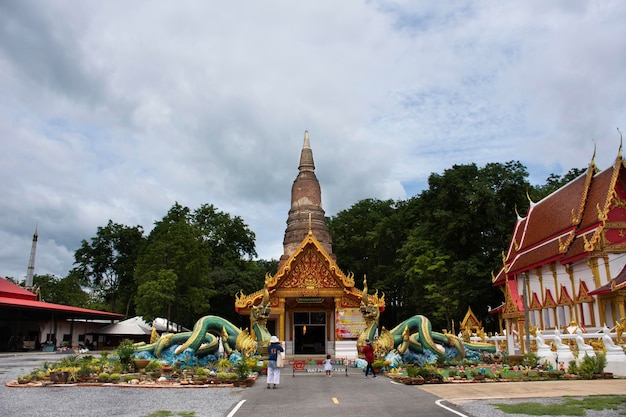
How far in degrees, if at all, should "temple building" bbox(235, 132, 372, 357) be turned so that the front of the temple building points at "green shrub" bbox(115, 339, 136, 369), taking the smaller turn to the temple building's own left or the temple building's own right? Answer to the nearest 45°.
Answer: approximately 45° to the temple building's own right

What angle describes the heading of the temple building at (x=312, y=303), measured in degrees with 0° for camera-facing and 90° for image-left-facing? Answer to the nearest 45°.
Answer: approximately 0°

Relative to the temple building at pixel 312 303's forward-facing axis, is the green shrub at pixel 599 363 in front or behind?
in front

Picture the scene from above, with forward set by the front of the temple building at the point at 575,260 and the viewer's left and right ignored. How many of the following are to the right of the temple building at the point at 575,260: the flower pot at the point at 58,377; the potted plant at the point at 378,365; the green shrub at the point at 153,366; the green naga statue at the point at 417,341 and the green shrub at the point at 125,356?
5

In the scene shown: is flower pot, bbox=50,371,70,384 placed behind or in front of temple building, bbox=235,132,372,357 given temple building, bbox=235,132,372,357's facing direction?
in front

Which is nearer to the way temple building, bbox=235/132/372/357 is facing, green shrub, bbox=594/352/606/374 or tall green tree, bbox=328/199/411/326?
the green shrub

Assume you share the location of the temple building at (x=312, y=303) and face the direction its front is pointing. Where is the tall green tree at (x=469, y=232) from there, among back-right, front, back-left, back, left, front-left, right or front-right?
back-left

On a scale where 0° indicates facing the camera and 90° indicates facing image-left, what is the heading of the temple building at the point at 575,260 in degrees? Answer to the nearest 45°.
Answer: approximately 315°

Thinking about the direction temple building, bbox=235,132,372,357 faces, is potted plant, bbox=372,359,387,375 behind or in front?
in front

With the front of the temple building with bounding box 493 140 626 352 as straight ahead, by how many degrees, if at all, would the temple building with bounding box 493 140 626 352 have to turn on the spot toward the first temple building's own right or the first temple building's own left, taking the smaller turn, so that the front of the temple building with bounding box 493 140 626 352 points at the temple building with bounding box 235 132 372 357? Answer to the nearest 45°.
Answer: approximately 135° to the first temple building's own right
